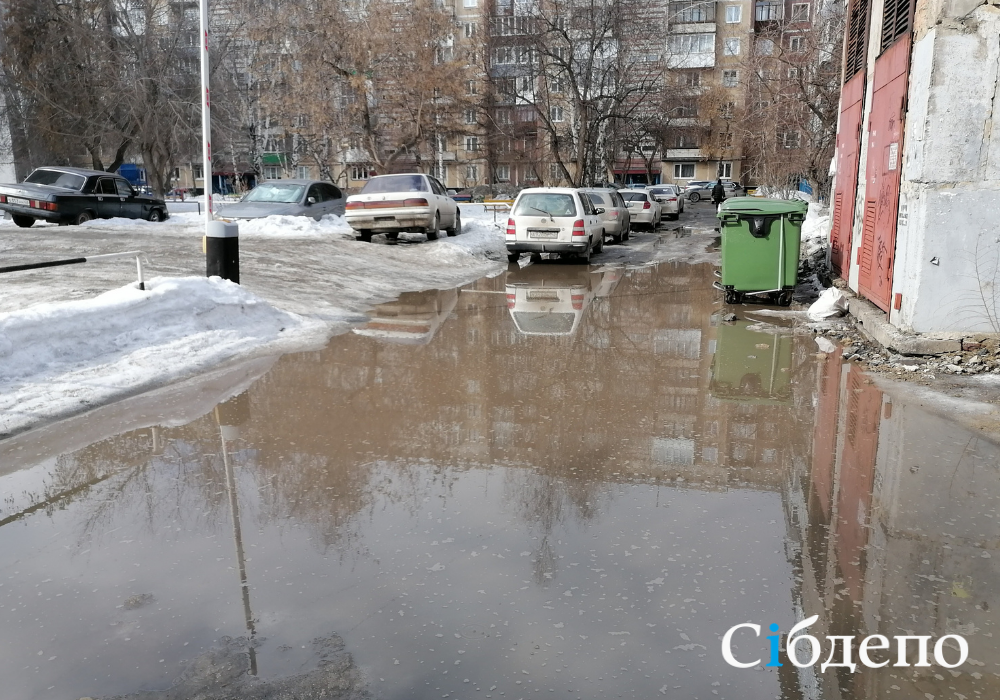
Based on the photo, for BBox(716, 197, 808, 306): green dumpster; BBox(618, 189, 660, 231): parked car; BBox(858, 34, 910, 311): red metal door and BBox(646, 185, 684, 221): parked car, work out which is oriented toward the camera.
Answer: the green dumpster

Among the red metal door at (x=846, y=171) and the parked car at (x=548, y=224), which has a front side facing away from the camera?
the parked car

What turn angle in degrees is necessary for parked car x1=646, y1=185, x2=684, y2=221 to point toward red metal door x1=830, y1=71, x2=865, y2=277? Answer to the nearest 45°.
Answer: approximately 180°

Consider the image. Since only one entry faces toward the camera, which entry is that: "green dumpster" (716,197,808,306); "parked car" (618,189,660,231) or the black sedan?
the green dumpster

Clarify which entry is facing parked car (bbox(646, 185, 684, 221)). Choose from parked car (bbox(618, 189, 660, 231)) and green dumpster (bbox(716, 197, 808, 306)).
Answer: parked car (bbox(618, 189, 660, 231))

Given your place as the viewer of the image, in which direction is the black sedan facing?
facing away from the viewer and to the right of the viewer

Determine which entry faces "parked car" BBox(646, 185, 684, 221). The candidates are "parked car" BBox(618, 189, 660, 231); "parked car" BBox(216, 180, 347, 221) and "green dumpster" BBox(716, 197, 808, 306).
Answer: "parked car" BBox(618, 189, 660, 231)

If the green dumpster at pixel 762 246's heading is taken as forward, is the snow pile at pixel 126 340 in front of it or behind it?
in front

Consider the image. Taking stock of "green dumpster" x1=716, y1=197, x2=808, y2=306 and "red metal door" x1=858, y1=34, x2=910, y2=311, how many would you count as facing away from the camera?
0

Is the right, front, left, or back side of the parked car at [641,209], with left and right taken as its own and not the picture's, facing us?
back

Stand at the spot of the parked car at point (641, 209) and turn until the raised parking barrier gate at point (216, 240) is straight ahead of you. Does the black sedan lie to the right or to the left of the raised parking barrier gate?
right

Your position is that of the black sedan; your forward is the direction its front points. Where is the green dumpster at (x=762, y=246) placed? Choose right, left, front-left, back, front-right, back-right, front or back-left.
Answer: right

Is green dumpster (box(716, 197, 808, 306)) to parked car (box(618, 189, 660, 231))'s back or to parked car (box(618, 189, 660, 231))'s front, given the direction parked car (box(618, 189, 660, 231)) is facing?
to the back

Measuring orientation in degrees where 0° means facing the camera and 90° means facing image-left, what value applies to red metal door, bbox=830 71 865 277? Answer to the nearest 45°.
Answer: approximately 90°

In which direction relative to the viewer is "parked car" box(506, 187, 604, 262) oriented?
away from the camera

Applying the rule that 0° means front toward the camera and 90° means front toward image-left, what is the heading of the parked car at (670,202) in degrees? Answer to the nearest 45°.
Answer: approximately 180°

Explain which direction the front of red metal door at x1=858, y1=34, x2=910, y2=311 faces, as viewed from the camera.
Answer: facing to the left of the viewer
